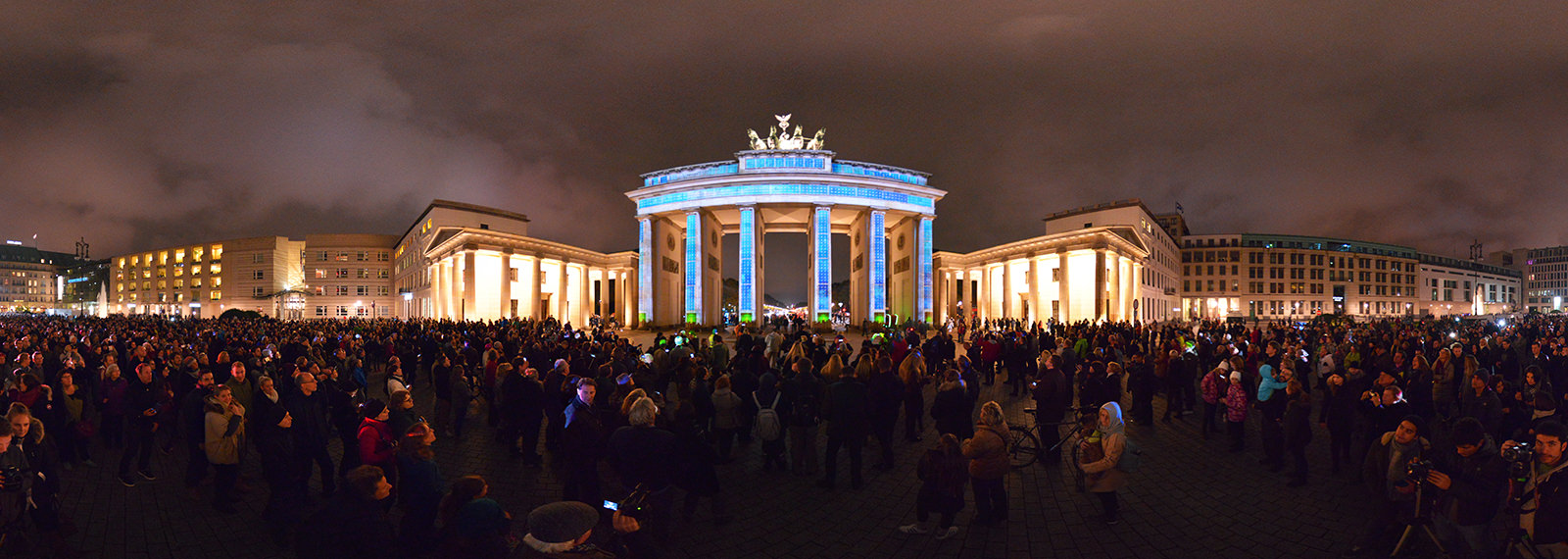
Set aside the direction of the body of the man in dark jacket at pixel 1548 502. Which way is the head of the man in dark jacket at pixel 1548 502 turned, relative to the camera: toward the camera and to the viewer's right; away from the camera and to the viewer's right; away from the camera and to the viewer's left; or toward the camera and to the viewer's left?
toward the camera and to the viewer's left

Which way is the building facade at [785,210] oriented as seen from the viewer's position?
toward the camera

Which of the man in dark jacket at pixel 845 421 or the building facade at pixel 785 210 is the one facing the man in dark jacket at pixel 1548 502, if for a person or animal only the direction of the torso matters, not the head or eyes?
the building facade

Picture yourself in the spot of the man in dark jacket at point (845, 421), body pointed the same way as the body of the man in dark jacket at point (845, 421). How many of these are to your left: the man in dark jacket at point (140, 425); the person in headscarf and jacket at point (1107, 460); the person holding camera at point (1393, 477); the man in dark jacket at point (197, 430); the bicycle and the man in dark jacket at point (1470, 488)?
2

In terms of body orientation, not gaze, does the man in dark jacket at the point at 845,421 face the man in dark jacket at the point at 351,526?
no

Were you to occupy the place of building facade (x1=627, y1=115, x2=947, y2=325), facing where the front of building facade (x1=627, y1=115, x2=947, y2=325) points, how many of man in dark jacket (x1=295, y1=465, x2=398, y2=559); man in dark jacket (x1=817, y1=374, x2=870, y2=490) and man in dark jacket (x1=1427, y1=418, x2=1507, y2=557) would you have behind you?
0

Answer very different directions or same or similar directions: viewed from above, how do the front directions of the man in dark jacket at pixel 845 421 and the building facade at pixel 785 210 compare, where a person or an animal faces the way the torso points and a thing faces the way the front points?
very different directions

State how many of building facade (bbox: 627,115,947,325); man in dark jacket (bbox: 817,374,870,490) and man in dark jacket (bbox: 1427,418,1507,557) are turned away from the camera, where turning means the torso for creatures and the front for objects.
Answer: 1

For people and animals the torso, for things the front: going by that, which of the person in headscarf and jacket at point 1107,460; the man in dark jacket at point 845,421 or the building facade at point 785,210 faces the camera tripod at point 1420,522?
the building facade

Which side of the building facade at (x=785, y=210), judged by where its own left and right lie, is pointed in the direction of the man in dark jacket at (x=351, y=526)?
front

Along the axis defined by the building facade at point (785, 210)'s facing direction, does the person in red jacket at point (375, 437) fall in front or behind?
in front

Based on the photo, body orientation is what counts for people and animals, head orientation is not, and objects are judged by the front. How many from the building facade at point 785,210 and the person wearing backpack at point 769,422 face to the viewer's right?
0
